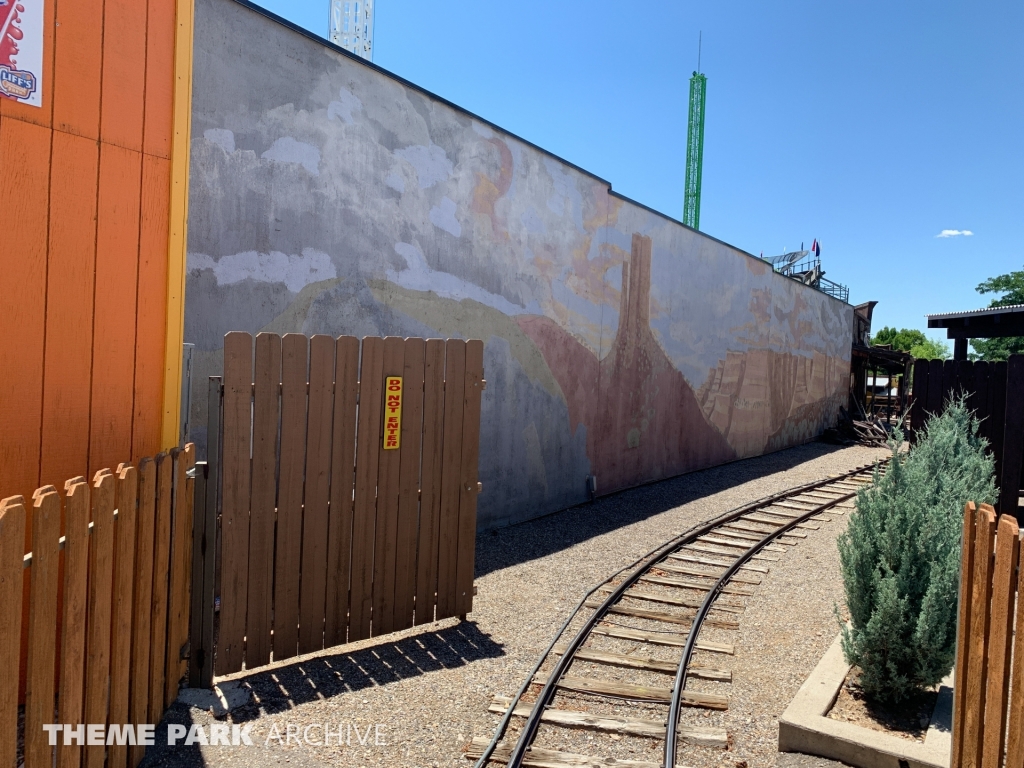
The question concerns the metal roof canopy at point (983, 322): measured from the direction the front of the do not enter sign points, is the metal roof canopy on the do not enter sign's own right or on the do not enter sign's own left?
on the do not enter sign's own left

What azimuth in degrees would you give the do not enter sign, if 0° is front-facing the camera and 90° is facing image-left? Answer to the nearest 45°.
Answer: approximately 0°

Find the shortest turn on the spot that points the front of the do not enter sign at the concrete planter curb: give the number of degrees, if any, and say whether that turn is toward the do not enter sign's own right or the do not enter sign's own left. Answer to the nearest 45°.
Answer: approximately 45° to the do not enter sign's own left

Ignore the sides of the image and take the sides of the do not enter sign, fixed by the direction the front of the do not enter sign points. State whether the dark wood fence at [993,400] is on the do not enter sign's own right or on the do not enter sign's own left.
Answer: on the do not enter sign's own left

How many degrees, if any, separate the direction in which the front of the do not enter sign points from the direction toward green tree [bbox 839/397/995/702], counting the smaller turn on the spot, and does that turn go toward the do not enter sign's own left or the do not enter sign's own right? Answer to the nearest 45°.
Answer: approximately 45° to the do not enter sign's own left

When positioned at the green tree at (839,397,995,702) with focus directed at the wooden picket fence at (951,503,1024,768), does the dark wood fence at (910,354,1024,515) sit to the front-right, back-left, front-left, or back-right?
back-left

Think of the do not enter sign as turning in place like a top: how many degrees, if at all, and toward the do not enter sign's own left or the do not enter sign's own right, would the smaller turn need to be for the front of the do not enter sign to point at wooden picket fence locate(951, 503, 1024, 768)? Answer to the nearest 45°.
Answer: approximately 45° to the do not enter sign's own left
